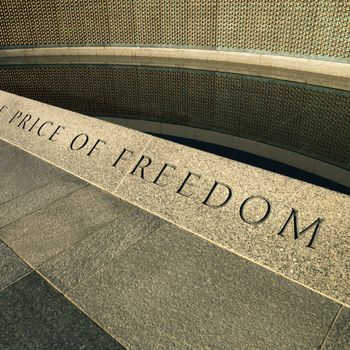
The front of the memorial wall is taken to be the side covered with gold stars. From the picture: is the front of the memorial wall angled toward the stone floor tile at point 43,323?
yes

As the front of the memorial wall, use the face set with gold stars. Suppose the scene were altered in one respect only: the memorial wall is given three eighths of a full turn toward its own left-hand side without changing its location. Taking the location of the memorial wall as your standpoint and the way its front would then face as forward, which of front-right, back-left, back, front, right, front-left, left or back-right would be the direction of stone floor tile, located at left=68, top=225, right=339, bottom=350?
back-right

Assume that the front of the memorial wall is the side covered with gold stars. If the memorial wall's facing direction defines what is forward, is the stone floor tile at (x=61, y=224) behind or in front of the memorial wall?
in front

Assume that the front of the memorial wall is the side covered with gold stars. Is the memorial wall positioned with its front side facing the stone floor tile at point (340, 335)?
yes

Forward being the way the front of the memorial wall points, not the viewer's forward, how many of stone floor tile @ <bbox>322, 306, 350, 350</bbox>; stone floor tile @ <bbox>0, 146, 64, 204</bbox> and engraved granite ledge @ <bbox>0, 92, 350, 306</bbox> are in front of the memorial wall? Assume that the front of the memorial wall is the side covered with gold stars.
3

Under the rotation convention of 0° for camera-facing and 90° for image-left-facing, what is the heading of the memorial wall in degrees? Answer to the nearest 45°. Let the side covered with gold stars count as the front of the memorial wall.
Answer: approximately 0°

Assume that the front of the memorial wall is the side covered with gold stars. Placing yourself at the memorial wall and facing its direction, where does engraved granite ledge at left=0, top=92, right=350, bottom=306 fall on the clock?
The engraved granite ledge is roughly at 12 o'clock from the memorial wall.

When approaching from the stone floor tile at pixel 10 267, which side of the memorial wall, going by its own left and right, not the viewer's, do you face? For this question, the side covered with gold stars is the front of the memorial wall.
front
